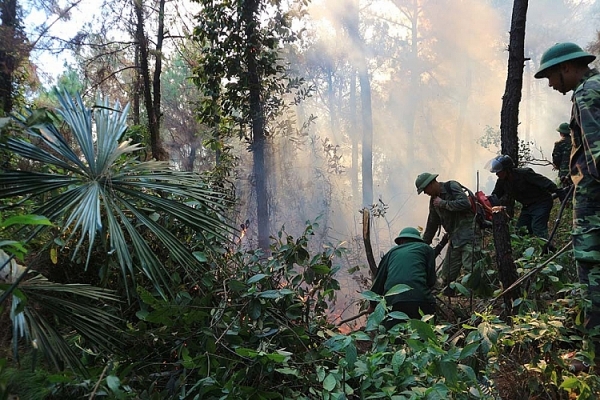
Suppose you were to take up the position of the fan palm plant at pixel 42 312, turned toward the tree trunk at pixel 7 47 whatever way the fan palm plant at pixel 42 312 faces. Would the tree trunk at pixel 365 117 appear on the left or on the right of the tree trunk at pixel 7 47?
right

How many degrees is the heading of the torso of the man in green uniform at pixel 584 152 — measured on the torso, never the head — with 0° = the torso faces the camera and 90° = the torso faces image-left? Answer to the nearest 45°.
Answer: approximately 90°

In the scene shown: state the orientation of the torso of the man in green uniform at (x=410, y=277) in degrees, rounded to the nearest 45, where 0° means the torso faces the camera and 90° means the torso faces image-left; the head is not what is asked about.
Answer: approximately 135°

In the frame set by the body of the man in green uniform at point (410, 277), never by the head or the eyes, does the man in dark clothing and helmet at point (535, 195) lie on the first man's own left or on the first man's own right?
on the first man's own right

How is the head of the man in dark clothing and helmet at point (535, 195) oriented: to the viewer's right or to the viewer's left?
to the viewer's left

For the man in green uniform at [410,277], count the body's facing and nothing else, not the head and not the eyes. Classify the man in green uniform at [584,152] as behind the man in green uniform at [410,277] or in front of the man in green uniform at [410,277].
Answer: behind

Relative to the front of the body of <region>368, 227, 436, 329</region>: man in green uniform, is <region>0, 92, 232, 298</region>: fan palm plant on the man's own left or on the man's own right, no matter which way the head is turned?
on the man's own left

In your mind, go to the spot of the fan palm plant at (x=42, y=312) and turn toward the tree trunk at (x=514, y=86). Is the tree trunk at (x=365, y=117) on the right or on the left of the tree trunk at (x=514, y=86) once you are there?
left

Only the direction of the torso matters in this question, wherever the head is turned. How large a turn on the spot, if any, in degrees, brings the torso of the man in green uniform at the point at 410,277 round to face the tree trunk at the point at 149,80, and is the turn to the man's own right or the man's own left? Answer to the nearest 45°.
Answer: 0° — they already face it
